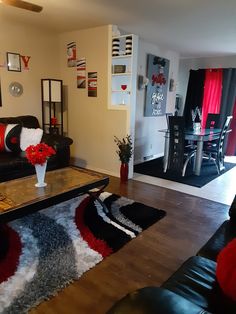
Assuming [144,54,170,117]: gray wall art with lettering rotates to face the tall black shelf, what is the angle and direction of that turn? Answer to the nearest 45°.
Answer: approximately 90° to its right

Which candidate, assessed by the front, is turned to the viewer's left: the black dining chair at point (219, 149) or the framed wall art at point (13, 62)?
the black dining chair

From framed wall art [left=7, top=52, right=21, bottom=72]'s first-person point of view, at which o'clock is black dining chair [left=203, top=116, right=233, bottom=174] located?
The black dining chair is roughly at 11 o'clock from the framed wall art.

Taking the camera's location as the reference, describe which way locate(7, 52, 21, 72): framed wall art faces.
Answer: facing the viewer and to the right of the viewer

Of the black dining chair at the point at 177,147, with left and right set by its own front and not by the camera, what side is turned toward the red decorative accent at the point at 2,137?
back

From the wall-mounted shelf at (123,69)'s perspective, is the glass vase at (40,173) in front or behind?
in front

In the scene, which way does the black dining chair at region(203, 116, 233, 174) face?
to the viewer's left

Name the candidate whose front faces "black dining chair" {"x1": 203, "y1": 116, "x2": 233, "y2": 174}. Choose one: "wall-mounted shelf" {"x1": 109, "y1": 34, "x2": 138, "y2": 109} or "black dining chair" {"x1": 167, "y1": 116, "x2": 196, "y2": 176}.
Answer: "black dining chair" {"x1": 167, "y1": 116, "x2": 196, "y2": 176}

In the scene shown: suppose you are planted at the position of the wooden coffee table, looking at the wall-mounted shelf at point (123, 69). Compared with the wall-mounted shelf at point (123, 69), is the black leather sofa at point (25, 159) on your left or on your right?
left

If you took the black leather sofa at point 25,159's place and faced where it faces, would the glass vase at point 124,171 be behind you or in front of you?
in front

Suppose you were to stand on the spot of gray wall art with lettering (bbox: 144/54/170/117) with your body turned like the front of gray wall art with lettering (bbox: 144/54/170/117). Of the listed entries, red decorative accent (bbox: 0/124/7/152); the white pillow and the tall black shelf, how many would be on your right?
3

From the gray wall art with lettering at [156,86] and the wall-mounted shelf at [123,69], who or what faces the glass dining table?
the gray wall art with lettering

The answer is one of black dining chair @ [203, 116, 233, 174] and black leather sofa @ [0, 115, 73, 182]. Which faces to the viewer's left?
the black dining chair

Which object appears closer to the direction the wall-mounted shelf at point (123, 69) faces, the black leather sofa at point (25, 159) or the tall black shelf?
the black leather sofa

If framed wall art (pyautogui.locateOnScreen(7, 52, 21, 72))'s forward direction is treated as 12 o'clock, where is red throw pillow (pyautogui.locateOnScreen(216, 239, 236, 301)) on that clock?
The red throw pillow is roughly at 1 o'clock from the framed wall art.

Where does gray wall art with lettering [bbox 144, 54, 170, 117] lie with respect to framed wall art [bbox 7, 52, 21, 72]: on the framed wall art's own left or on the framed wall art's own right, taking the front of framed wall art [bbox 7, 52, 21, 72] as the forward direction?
on the framed wall art's own left

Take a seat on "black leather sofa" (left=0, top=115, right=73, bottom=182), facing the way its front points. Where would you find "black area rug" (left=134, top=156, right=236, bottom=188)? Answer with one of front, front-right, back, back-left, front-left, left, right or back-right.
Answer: front-left

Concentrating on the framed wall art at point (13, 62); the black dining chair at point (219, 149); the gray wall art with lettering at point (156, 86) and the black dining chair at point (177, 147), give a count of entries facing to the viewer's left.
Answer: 1
